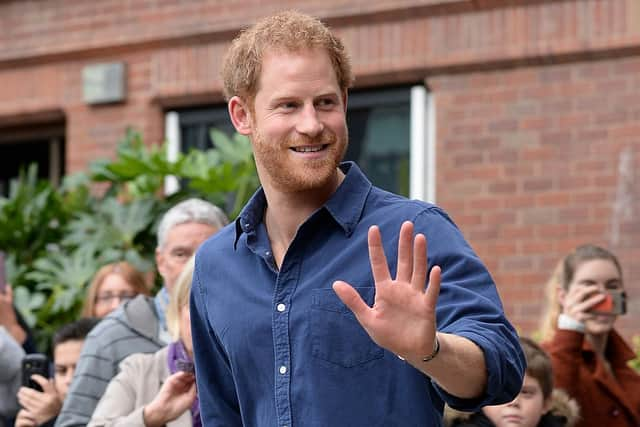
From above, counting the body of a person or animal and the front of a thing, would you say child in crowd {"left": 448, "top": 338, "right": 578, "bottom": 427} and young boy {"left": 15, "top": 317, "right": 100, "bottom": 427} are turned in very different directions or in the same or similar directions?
same or similar directions

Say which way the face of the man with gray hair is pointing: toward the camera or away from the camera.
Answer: toward the camera

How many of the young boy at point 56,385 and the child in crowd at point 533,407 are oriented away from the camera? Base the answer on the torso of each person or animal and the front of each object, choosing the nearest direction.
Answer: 0

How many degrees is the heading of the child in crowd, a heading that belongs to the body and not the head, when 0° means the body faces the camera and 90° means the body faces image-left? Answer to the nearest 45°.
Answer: approximately 0°

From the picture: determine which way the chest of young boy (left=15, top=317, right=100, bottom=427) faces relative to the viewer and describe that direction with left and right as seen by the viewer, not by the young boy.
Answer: facing the viewer and to the left of the viewer

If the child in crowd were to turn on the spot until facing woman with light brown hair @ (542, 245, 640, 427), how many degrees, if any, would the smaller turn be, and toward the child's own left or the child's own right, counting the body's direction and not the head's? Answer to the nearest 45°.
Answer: approximately 135° to the child's own left

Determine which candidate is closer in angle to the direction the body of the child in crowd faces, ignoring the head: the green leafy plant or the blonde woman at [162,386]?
the blonde woman
